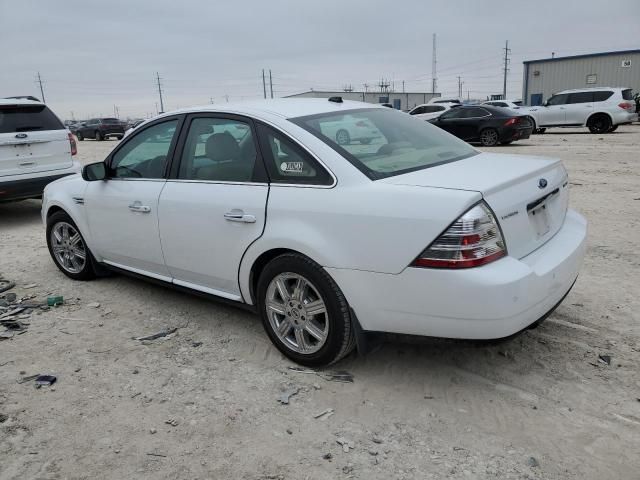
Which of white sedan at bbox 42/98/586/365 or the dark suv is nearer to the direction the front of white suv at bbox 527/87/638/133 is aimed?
the dark suv

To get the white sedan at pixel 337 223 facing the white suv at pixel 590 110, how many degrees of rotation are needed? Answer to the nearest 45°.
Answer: approximately 90° to its right

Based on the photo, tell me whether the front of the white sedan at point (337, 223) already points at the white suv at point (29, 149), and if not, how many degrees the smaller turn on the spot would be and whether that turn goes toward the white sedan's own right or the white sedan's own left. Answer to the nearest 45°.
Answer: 0° — it already faces it

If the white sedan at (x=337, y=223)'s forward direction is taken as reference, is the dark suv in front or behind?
in front

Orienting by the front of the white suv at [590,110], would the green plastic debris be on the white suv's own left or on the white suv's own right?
on the white suv's own left

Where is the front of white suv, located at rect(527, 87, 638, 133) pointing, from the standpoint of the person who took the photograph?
facing away from the viewer and to the left of the viewer

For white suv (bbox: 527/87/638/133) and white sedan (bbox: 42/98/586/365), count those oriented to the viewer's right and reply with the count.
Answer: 0

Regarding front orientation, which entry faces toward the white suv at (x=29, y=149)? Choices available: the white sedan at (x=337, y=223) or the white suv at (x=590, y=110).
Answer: the white sedan

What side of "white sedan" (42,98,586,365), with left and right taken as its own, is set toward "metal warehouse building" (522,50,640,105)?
right

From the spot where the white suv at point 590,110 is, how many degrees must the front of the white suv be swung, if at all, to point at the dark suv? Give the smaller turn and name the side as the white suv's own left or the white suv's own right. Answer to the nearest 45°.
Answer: approximately 45° to the white suv's own left

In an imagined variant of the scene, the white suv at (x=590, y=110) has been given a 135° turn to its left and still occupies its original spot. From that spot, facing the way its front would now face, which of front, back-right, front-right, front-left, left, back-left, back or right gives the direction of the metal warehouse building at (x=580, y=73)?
back

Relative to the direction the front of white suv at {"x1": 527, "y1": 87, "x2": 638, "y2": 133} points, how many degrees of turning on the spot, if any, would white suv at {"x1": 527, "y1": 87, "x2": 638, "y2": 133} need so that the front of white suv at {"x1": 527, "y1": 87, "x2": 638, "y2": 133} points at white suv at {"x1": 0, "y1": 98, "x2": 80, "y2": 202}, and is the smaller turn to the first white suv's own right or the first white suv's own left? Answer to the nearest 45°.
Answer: approximately 90° to the first white suv's own left

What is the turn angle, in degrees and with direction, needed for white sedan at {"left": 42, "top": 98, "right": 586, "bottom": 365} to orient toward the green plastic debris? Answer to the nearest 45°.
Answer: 0° — it already faces it

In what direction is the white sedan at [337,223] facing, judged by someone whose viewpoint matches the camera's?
facing away from the viewer and to the left of the viewer

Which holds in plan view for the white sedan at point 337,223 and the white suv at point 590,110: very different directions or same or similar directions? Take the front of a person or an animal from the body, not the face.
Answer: same or similar directions
